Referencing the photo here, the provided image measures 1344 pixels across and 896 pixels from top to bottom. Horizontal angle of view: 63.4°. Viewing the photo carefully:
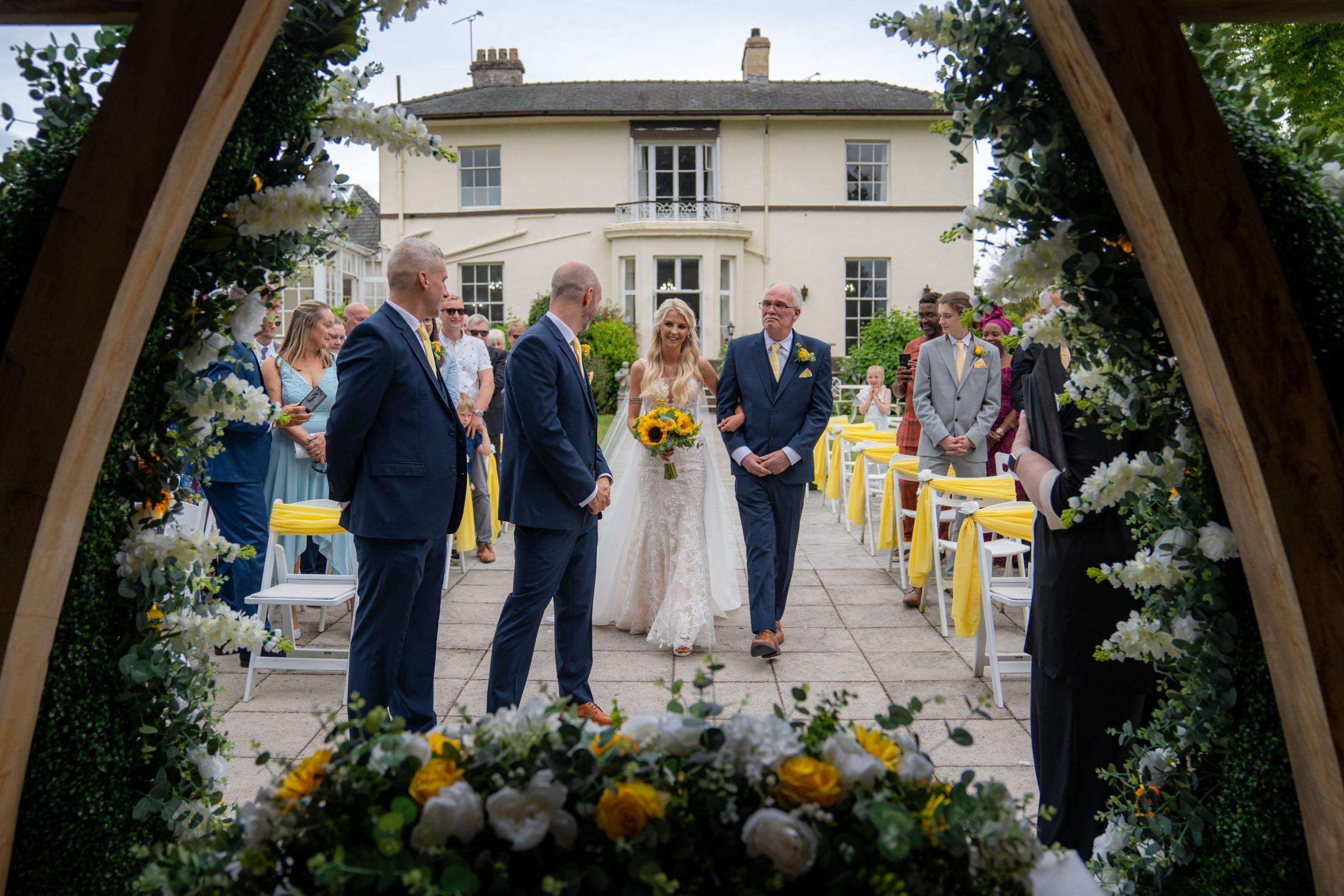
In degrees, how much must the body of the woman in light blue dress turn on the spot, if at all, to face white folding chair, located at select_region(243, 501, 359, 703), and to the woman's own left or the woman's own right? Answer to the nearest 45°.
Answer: approximately 45° to the woman's own right

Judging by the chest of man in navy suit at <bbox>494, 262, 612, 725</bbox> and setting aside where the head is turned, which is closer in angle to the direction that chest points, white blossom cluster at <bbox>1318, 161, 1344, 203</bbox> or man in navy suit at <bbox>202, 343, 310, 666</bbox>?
the white blossom cluster

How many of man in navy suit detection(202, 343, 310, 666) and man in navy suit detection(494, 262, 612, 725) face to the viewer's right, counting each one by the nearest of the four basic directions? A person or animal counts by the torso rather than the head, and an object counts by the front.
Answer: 2

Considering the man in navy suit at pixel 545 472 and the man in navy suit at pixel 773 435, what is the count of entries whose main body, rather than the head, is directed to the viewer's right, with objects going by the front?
1

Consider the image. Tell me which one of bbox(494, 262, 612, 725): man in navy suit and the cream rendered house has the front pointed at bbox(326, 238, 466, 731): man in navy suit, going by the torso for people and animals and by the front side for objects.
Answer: the cream rendered house

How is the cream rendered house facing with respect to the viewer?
toward the camera

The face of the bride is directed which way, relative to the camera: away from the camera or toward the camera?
toward the camera

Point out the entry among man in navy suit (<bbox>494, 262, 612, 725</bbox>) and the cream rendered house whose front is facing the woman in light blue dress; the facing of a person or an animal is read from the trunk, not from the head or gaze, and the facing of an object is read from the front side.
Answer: the cream rendered house

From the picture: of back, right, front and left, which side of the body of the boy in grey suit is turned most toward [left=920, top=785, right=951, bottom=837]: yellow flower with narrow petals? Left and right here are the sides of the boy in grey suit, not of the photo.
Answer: front

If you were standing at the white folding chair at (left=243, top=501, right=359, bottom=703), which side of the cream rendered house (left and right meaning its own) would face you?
front

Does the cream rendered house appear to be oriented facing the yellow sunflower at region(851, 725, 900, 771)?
yes

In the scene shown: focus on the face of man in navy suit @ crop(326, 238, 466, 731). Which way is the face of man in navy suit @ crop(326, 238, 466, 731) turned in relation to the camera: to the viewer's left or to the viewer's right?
to the viewer's right

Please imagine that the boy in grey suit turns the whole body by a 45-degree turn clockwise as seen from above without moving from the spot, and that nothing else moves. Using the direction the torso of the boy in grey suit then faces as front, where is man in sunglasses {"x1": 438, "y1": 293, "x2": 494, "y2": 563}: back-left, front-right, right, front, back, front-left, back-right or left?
front-right

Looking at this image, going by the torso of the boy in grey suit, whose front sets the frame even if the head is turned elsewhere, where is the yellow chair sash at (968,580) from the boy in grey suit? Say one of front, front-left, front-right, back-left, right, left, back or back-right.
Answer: front

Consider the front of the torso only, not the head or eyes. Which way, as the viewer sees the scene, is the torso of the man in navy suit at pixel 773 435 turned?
toward the camera

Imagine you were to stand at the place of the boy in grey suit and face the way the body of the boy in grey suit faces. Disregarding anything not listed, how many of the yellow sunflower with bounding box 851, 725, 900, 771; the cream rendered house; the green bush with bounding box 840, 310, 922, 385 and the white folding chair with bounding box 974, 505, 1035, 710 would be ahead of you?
2

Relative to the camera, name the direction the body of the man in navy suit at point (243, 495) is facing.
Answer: to the viewer's right
